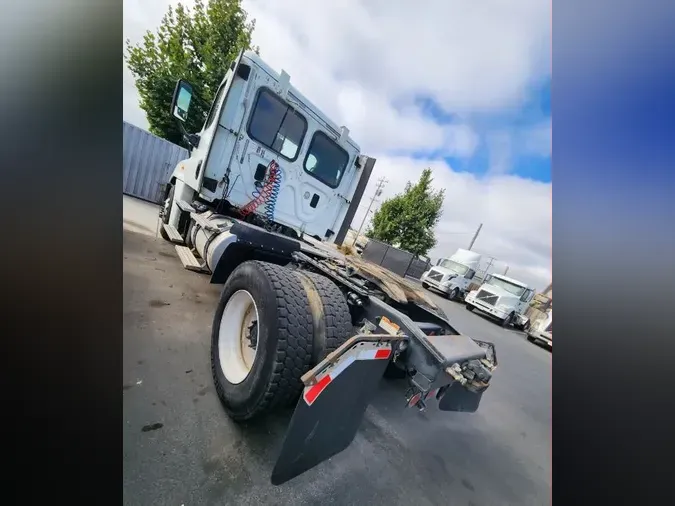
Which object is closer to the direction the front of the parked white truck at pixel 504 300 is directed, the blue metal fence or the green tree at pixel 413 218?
the blue metal fence

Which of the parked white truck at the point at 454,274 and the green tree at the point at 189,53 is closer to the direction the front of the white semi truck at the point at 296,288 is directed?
the green tree

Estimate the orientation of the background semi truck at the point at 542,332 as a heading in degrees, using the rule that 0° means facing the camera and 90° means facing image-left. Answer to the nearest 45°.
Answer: approximately 45°

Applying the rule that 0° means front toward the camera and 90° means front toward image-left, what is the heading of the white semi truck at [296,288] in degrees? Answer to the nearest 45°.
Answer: approximately 135°

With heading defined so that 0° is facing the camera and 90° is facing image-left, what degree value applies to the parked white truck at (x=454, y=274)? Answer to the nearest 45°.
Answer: approximately 45°

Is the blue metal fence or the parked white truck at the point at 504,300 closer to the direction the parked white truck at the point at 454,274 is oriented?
the blue metal fence

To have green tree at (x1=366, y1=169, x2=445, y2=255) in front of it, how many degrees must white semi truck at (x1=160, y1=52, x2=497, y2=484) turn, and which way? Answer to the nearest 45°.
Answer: approximately 45° to its right

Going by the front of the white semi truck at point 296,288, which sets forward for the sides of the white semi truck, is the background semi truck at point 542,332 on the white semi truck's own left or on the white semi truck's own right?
on the white semi truck's own right
